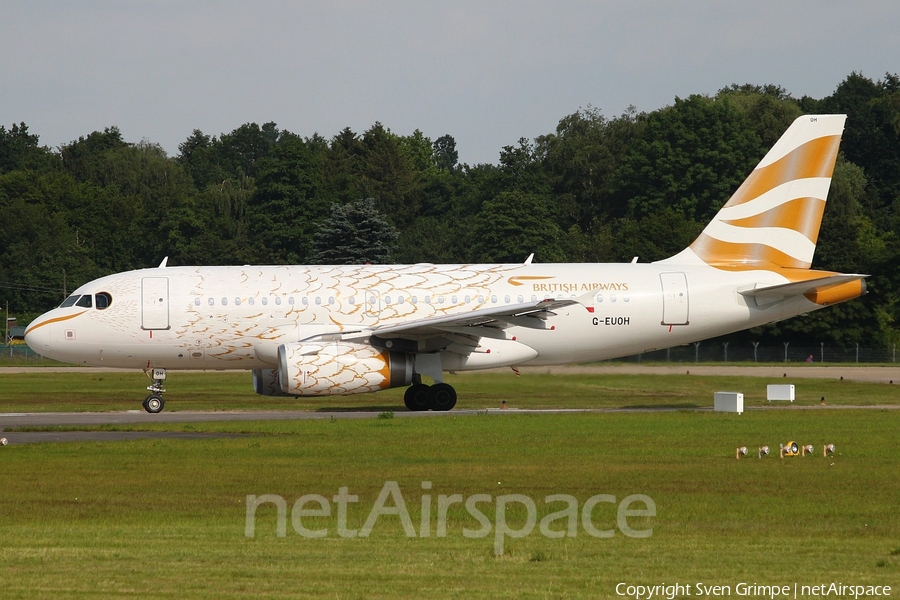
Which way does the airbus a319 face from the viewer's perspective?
to the viewer's left
